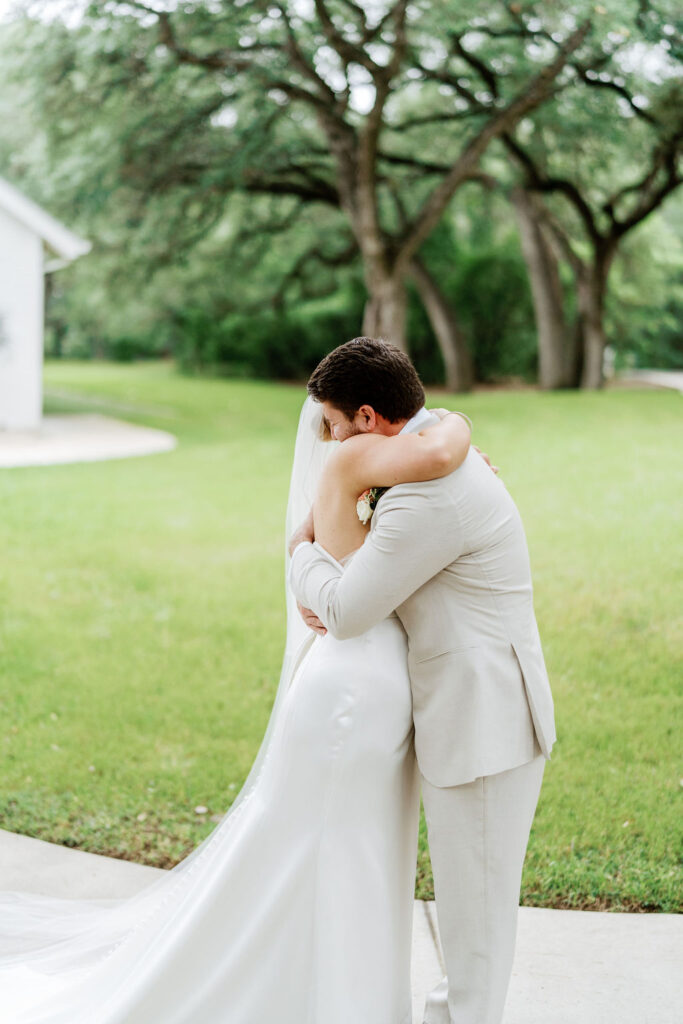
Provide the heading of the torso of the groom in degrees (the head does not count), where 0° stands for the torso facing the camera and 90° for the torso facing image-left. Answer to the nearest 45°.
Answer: approximately 90°

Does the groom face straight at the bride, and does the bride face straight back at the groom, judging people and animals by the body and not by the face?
yes

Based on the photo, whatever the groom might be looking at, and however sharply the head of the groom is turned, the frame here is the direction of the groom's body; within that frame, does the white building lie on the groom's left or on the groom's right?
on the groom's right

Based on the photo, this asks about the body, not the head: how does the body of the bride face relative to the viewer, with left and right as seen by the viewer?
facing to the right of the viewer

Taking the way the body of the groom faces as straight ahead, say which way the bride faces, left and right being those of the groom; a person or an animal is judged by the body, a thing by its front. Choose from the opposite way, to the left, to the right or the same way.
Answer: the opposite way

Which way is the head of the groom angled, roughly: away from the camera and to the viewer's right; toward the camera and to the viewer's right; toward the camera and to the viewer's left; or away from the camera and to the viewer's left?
away from the camera and to the viewer's left

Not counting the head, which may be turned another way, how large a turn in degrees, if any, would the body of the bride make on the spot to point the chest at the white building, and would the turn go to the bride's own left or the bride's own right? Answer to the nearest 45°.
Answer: approximately 90° to the bride's own left
